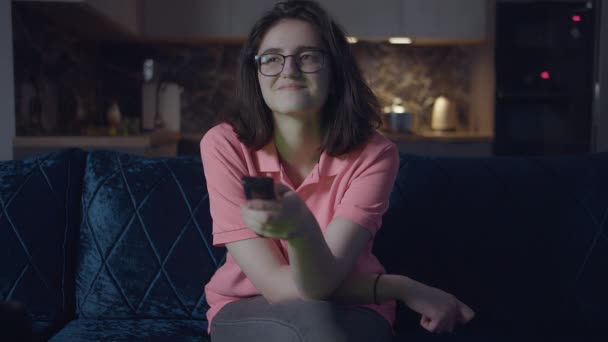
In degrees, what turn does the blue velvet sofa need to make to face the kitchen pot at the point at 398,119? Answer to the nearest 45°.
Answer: approximately 180°

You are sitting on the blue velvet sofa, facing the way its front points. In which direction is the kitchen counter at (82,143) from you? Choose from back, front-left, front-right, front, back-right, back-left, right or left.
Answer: back-right

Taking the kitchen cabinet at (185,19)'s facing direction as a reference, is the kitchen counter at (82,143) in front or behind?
in front

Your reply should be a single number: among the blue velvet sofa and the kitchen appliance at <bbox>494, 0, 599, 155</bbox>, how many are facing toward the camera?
2

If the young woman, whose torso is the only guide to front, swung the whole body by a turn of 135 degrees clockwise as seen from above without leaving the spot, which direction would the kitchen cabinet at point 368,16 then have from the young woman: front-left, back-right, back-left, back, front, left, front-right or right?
front-right

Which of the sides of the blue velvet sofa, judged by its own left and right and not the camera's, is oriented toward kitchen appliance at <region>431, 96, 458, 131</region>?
back

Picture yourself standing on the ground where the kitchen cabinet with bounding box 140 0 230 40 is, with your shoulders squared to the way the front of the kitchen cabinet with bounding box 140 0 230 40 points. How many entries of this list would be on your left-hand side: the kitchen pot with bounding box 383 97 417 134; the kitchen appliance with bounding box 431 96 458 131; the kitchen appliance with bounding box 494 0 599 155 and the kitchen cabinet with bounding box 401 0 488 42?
4

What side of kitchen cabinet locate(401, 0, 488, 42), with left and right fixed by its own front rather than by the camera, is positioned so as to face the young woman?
front
